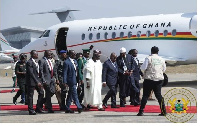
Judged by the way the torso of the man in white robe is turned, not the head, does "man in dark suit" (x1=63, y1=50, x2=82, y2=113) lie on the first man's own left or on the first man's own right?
on the first man's own right

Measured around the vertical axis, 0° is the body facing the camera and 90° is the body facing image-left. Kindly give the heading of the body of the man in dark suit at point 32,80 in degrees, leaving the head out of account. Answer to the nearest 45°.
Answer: approximately 315°

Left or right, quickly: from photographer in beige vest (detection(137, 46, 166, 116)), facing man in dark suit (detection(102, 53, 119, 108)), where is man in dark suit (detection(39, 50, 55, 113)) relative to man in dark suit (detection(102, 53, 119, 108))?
left

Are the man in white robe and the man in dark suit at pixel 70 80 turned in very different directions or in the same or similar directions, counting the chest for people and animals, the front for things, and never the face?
same or similar directions

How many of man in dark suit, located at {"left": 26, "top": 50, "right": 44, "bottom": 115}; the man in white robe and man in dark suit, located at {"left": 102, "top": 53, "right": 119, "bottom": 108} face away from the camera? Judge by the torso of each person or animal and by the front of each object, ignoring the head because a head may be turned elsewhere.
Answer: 0

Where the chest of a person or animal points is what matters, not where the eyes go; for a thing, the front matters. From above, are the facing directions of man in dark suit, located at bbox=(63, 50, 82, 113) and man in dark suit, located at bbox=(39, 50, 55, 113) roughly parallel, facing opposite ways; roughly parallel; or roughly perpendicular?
roughly parallel

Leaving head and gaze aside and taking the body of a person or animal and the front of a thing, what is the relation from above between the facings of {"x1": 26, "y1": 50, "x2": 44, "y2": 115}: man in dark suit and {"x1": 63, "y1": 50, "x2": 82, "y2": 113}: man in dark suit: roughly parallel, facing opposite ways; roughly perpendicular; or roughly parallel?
roughly parallel

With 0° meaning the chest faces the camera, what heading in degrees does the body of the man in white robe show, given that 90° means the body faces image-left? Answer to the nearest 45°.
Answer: approximately 315°

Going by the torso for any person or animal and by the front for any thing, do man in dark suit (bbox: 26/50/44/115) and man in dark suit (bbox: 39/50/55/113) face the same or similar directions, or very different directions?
same or similar directions

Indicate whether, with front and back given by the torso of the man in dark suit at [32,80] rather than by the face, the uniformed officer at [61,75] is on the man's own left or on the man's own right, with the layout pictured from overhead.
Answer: on the man's own left
